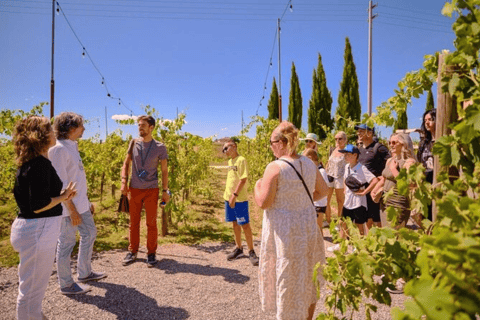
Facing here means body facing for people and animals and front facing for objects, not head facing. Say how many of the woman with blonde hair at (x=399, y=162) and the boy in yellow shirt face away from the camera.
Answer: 0

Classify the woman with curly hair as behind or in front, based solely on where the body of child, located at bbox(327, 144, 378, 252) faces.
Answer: in front

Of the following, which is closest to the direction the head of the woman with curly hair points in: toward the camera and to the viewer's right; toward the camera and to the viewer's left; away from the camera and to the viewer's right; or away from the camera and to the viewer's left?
away from the camera and to the viewer's right

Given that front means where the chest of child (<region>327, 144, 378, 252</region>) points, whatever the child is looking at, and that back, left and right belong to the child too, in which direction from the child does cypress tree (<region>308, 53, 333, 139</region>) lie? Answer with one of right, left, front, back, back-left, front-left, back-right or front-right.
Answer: back-right

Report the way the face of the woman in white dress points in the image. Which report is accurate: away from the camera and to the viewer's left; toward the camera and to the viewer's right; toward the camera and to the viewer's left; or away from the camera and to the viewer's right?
away from the camera and to the viewer's left

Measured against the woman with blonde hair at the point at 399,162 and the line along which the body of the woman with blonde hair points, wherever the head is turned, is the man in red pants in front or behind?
in front

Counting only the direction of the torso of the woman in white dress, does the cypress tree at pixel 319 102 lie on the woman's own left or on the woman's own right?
on the woman's own right

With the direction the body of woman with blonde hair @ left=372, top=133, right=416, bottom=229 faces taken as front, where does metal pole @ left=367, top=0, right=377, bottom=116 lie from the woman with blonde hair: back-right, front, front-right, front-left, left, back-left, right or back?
back-right

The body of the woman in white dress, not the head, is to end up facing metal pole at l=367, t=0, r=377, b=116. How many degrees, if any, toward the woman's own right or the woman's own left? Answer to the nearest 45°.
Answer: approximately 45° to the woman's own right

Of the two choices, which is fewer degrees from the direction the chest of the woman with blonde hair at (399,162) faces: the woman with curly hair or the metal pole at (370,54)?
the woman with curly hair

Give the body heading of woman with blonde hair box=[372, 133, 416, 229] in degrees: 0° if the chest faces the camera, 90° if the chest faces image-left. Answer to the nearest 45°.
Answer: approximately 45°

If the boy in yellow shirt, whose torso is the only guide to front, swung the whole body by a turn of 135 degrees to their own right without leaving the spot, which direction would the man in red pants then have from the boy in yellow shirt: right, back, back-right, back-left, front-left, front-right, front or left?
left

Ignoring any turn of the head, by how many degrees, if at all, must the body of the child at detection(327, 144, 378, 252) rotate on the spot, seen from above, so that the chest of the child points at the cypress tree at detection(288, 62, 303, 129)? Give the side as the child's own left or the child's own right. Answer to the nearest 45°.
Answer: approximately 135° to the child's own right

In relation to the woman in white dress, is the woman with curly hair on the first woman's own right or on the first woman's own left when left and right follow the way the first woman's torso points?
on the first woman's own left

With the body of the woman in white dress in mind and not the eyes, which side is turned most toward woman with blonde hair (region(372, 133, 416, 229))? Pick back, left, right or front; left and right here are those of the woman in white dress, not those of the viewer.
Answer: right
